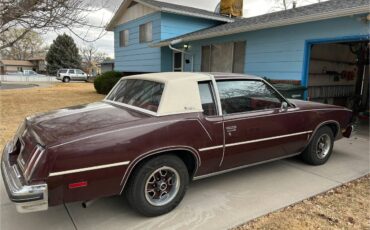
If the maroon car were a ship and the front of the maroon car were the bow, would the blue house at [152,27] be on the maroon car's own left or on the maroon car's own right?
on the maroon car's own left

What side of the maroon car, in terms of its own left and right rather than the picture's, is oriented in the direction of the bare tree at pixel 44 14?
left

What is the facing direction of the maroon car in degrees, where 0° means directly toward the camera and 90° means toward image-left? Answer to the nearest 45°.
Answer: approximately 225°

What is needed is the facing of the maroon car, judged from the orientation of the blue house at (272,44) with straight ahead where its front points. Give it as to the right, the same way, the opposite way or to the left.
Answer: the opposite way

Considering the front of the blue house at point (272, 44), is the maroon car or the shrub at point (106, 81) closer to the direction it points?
the maroon car

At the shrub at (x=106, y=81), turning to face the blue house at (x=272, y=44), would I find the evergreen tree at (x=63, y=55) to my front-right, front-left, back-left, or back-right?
back-left

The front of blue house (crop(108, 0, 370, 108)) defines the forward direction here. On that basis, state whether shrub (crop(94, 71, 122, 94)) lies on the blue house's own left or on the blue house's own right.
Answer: on the blue house's own right

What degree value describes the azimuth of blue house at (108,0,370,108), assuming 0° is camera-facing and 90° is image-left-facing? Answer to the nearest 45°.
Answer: approximately 45°

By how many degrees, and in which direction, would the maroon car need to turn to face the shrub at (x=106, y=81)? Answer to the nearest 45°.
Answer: approximately 45° to its left

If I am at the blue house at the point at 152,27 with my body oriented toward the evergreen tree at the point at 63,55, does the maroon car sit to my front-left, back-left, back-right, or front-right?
back-left

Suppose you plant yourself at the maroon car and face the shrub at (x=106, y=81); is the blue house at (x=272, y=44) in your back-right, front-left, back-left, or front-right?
front-right

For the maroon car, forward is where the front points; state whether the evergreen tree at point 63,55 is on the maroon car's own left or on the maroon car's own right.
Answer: on the maroon car's own left
